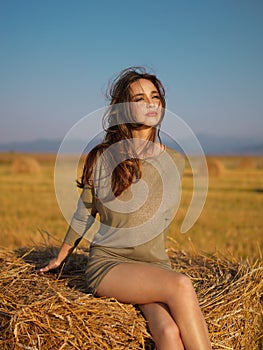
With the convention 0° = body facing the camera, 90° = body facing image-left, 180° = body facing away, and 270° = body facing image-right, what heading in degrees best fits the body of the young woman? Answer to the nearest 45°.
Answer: approximately 315°

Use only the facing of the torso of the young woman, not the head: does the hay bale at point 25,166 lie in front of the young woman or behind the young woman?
behind

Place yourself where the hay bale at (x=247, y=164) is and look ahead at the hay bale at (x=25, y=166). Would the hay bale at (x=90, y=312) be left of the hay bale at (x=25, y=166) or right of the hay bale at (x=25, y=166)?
left

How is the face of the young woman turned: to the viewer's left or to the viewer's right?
to the viewer's right

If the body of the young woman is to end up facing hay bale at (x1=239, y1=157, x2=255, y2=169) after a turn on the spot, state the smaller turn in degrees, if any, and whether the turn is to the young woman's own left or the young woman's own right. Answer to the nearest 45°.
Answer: approximately 135° to the young woman's own left
